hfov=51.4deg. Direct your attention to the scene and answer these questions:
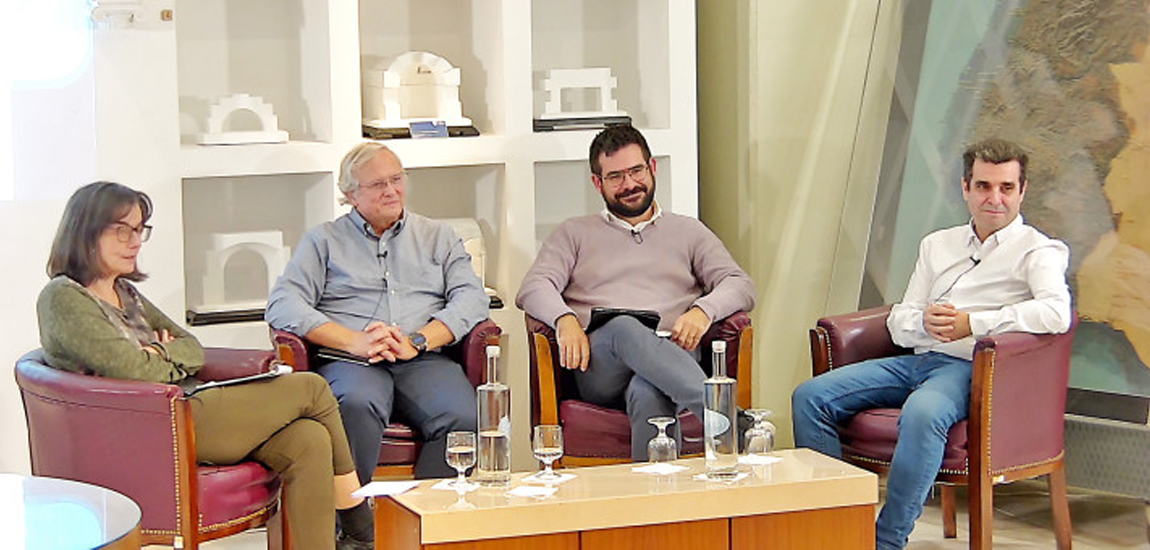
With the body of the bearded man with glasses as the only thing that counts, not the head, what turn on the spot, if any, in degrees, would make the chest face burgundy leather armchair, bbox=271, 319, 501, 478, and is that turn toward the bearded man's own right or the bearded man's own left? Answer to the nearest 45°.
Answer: approximately 45° to the bearded man's own right

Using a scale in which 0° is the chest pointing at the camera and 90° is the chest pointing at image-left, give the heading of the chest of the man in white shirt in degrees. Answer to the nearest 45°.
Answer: approximately 45°

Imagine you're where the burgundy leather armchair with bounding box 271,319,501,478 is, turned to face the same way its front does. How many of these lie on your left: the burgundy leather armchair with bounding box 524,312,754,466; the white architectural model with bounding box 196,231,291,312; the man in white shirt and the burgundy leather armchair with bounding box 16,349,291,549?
2

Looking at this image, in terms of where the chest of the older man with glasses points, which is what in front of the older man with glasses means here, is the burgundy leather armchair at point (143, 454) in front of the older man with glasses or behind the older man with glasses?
in front

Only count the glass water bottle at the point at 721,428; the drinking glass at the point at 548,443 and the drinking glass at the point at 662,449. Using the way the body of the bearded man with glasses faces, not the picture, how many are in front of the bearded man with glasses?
3

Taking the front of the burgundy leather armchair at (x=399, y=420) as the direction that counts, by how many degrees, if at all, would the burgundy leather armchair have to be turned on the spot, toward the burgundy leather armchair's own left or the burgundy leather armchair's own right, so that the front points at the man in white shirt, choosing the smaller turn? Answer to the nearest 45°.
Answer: approximately 90° to the burgundy leather armchair's own left

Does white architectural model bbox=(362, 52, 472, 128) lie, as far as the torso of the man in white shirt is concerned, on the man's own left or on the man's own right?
on the man's own right

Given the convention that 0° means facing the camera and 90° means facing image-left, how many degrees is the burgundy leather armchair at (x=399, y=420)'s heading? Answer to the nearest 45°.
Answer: approximately 0°

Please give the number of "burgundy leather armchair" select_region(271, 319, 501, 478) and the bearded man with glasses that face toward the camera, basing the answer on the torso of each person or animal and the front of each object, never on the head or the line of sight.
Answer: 2
